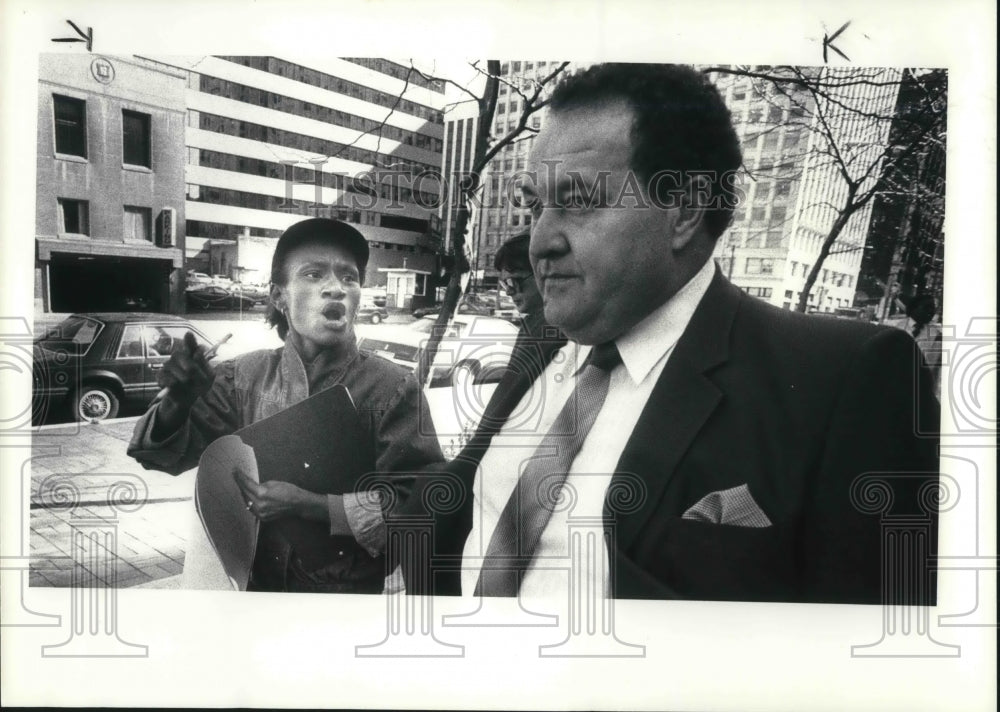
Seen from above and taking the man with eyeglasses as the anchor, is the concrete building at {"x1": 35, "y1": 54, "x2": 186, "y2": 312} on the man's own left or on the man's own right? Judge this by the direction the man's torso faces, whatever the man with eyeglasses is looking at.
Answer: on the man's own right

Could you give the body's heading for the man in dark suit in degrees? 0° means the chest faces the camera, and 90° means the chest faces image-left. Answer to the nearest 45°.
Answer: approximately 45°

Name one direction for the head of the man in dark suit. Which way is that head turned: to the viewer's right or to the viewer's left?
to the viewer's left

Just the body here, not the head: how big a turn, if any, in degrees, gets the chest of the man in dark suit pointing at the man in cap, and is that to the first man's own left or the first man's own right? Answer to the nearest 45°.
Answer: approximately 45° to the first man's own right

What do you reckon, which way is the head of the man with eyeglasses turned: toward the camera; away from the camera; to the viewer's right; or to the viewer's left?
to the viewer's left
